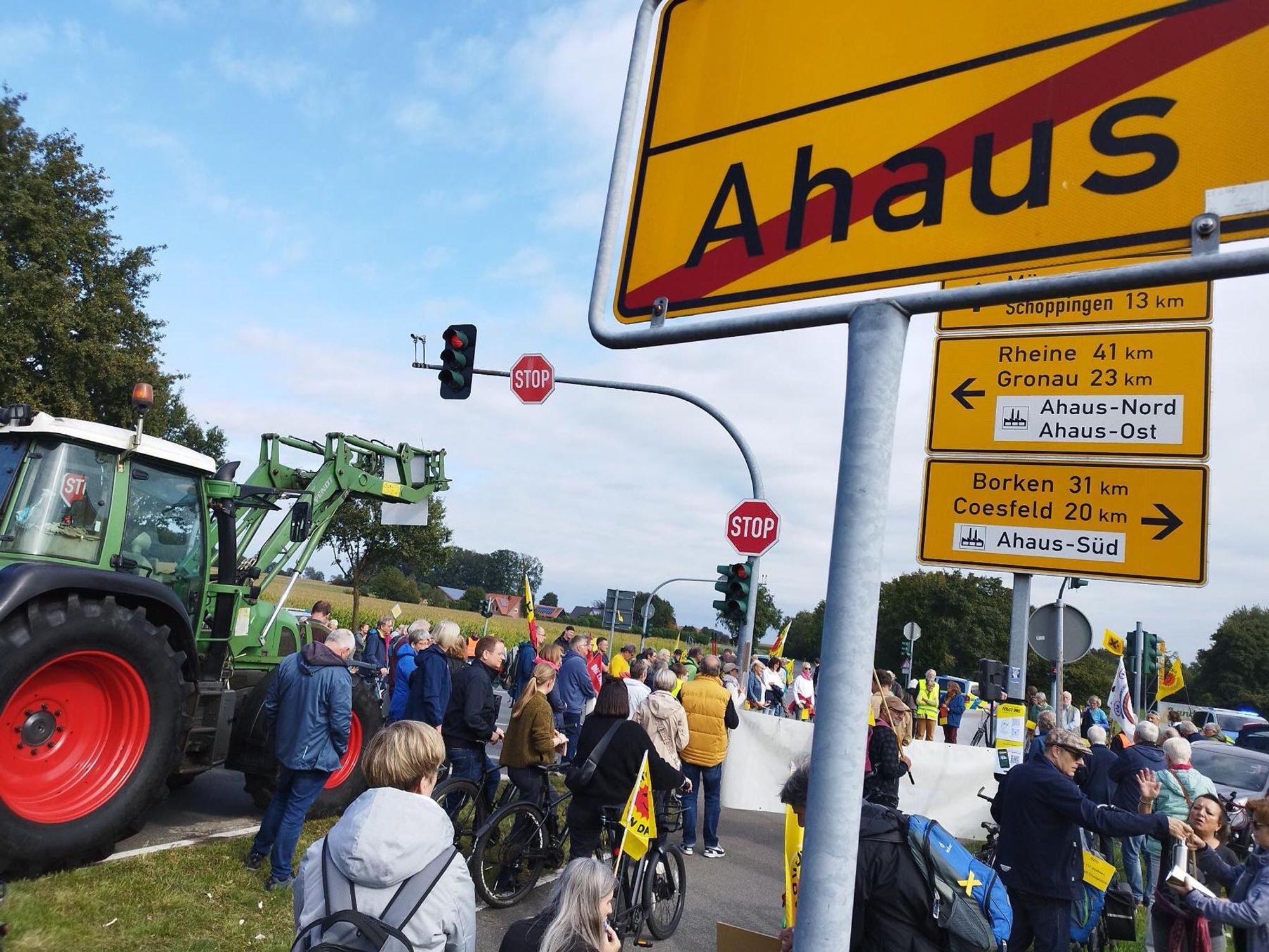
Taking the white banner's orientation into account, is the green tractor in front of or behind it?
behind

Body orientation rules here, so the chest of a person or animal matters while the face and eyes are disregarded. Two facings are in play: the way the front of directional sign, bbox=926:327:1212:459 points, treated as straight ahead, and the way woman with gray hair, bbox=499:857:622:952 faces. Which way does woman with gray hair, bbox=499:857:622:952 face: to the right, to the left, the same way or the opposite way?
the opposite way

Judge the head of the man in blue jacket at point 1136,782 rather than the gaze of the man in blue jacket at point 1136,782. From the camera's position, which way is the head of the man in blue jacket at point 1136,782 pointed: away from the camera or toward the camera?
away from the camera

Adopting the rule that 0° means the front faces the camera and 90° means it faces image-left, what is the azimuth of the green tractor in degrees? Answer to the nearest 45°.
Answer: approximately 225°

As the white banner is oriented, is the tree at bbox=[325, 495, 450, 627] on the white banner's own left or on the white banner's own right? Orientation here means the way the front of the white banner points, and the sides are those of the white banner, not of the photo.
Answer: on the white banner's own left

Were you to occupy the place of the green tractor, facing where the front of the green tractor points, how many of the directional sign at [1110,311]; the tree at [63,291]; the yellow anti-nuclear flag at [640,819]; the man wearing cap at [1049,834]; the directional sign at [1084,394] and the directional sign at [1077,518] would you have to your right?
5

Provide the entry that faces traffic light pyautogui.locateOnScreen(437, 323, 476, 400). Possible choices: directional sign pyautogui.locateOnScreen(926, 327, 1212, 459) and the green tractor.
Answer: the green tractor

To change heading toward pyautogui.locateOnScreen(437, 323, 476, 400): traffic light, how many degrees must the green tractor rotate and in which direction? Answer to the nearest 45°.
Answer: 0° — it already faces it

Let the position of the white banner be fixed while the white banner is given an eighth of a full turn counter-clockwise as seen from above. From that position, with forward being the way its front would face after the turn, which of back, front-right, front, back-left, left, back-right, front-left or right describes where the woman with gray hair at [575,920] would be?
back-left

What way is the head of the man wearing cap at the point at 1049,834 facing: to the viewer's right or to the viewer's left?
to the viewer's right

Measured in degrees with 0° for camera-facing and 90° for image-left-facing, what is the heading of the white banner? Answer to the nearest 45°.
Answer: approximately 180°
